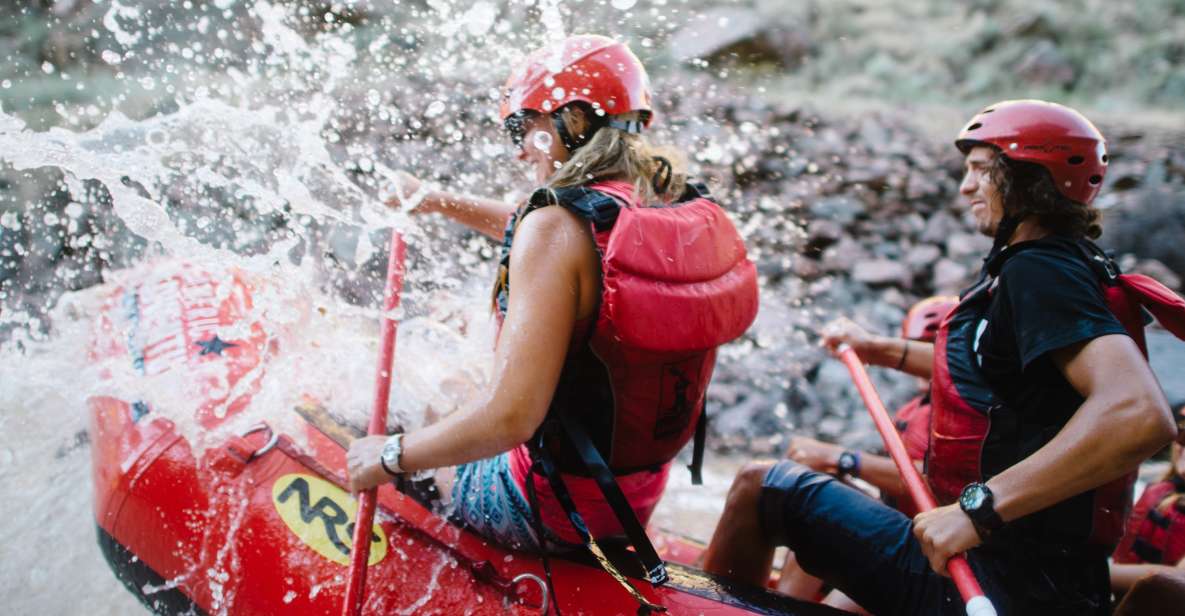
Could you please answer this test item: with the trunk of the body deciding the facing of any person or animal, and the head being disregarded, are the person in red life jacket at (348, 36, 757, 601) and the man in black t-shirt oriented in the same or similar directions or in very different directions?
same or similar directions

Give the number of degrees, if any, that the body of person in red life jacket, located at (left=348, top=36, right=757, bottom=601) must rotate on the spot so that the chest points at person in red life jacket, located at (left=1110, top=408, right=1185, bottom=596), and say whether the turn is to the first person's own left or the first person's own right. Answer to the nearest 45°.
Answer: approximately 135° to the first person's own right

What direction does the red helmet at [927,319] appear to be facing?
to the viewer's left

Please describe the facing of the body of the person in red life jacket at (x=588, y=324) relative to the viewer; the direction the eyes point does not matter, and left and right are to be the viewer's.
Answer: facing away from the viewer and to the left of the viewer

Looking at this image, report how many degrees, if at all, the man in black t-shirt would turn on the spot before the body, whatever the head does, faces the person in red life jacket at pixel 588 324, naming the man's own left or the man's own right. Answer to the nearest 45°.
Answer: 0° — they already face them

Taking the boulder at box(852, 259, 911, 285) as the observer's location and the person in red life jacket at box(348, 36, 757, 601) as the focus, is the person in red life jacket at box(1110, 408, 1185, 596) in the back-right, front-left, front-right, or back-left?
front-left

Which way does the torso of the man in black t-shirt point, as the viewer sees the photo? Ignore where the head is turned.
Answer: to the viewer's left

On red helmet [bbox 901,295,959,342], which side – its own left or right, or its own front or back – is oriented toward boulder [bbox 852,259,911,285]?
right

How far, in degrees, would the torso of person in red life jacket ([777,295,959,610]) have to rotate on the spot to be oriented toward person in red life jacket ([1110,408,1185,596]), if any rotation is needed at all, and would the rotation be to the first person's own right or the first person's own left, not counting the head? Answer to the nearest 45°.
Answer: approximately 180°

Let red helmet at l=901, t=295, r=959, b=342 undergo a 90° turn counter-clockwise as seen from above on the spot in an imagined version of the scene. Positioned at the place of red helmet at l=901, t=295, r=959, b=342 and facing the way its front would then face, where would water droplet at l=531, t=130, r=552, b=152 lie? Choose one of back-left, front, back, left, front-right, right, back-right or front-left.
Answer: front-right

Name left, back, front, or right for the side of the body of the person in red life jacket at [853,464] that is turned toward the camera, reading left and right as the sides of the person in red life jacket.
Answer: left

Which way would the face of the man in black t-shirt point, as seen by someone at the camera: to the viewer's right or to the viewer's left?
to the viewer's left
